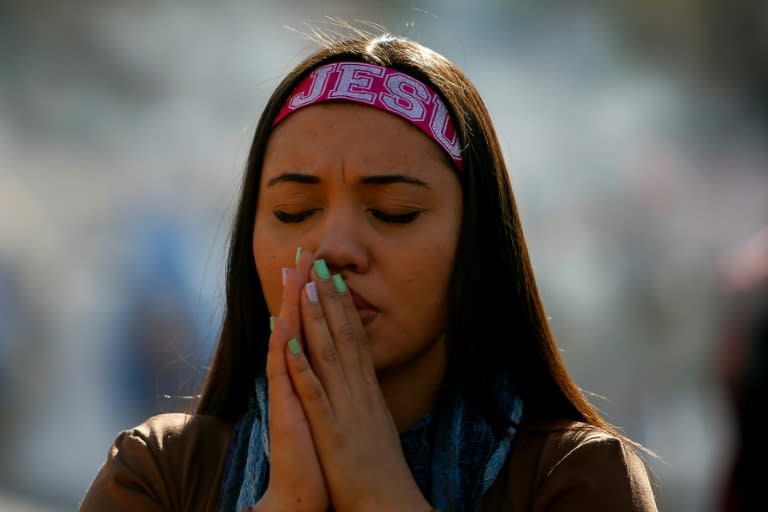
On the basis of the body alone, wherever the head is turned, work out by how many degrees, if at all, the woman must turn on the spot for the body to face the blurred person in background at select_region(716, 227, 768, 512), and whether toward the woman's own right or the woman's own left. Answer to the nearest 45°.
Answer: approximately 135° to the woman's own left

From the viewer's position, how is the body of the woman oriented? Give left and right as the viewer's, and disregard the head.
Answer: facing the viewer
